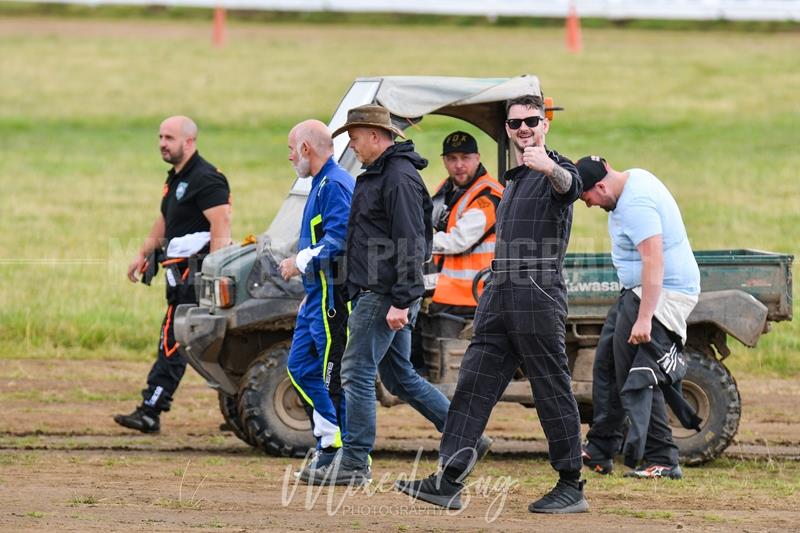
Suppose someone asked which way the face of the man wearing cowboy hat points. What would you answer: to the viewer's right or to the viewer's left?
to the viewer's left

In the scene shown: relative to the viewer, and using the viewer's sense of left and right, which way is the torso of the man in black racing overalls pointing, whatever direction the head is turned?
facing the viewer and to the left of the viewer

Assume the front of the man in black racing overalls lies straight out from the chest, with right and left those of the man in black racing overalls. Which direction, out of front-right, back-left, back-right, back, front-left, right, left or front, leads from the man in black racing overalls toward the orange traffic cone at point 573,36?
back-right

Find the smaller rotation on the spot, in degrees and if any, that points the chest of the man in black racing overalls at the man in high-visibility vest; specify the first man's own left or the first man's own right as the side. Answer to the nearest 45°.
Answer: approximately 135° to the first man's own right

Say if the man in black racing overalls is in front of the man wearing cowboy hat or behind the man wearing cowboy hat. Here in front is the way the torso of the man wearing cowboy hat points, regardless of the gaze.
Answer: behind

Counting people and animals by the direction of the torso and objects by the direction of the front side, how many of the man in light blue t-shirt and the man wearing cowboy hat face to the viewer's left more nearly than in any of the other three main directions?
2

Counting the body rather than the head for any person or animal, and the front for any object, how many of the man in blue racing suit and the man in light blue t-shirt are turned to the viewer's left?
2

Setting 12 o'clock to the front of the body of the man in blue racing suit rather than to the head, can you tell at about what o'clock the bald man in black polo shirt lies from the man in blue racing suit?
The bald man in black polo shirt is roughly at 2 o'clock from the man in blue racing suit.

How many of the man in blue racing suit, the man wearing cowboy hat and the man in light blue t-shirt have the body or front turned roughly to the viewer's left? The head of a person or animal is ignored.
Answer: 3

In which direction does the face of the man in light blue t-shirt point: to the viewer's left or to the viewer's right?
to the viewer's left

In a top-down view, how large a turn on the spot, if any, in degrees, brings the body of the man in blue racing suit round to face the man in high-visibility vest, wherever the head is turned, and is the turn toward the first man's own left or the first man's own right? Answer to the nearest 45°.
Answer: approximately 135° to the first man's own right

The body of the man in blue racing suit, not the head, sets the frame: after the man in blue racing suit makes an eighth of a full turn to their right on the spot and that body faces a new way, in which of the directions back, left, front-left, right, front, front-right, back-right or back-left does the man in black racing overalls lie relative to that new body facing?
back

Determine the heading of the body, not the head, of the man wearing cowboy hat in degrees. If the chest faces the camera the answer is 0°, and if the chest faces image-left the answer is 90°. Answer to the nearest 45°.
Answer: approximately 90°

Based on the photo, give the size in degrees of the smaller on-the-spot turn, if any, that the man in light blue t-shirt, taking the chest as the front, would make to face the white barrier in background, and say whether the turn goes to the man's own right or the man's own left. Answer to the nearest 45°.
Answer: approximately 90° to the man's own right

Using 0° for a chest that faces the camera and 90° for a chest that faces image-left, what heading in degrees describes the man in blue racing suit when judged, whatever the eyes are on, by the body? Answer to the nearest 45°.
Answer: approximately 90°
